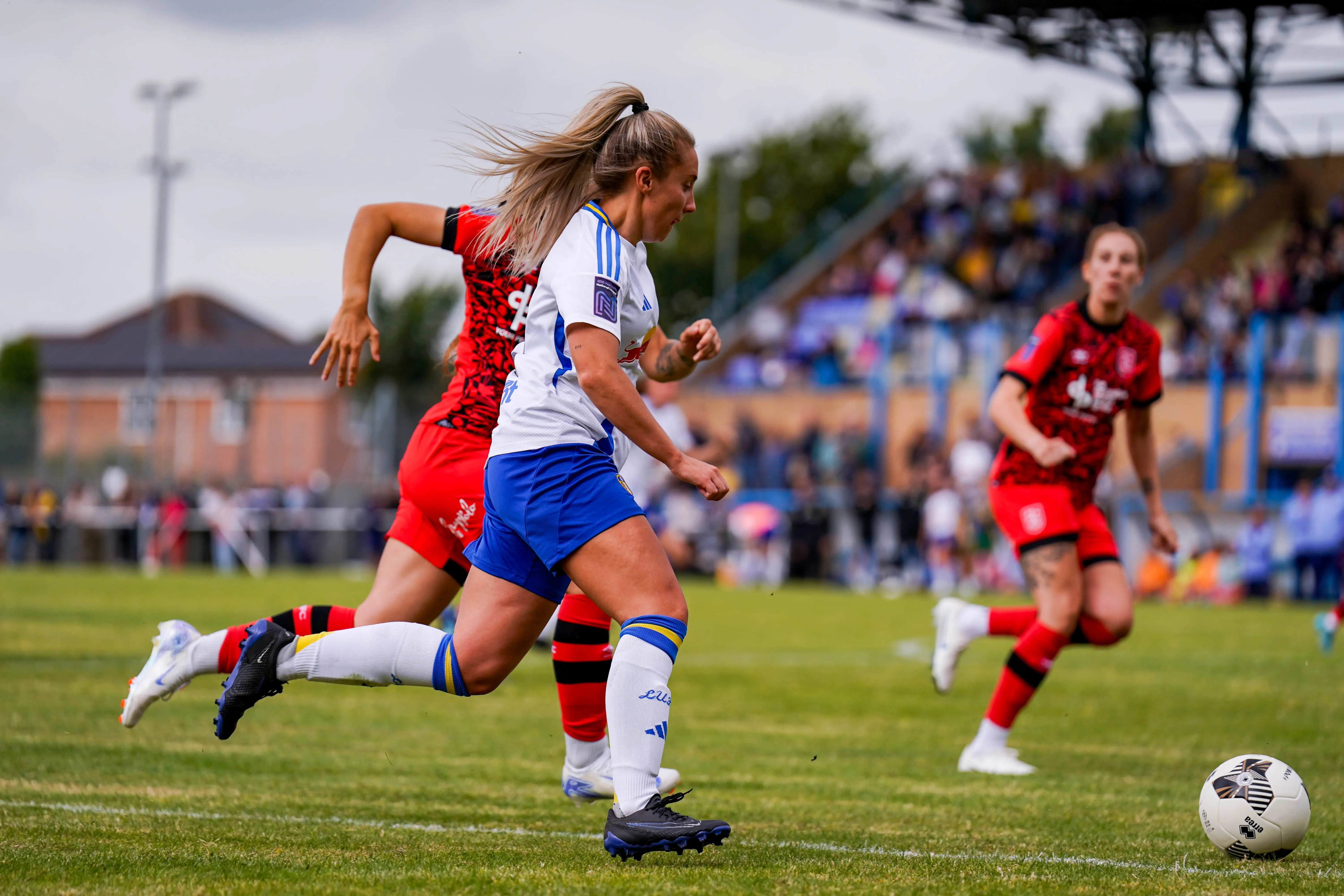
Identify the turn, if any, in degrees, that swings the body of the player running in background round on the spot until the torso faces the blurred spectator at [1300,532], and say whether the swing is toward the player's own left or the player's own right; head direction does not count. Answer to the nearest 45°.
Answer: approximately 135° to the player's own left

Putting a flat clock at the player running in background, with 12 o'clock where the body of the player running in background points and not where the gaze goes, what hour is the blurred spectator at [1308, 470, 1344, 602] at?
The blurred spectator is roughly at 8 o'clock from the player running in background.

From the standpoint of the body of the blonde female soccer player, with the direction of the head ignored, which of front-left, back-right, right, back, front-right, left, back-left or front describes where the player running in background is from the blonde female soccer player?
front-left

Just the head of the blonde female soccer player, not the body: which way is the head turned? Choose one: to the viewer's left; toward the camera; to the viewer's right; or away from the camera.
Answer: to the viewer's right

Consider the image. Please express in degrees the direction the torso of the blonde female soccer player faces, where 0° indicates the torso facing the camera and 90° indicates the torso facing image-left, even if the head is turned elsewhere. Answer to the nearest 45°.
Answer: approximately 270°

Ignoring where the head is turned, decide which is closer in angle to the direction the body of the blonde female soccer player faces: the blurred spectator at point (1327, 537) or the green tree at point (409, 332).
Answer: the blurred spectator

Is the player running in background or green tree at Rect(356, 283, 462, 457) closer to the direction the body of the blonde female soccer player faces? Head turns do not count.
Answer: the player running in background

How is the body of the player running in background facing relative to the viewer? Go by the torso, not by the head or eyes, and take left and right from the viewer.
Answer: facing the viewer and to the right of the viewer

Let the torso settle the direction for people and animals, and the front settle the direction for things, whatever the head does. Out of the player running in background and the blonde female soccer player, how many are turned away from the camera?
0

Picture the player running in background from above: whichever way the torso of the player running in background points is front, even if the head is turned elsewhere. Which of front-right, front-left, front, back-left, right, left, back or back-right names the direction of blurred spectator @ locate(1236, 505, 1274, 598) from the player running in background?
back-left

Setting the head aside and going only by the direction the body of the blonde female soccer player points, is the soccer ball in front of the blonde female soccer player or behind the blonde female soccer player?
in front
